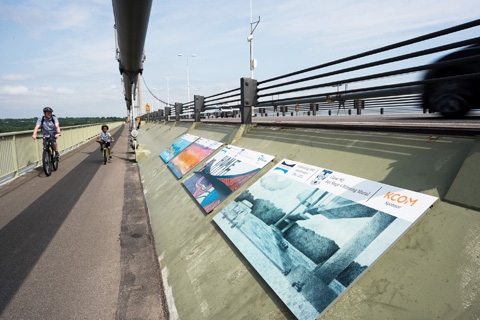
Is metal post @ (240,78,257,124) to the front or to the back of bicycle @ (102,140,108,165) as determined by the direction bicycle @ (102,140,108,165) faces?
to the front

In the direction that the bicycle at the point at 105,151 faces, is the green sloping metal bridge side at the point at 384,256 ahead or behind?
ahead

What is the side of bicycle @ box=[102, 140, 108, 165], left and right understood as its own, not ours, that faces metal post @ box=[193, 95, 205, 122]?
left

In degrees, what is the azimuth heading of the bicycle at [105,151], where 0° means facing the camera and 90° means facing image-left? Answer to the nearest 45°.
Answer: approximately 0°

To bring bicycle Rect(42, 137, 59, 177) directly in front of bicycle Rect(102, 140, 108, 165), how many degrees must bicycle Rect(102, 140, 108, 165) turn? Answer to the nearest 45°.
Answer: approximately 45° to its right

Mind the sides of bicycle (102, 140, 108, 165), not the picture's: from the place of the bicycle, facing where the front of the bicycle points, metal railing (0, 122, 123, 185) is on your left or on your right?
on your right

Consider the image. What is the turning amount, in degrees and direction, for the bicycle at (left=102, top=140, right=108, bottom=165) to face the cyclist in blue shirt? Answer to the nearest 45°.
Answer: approximately 45° to its right
